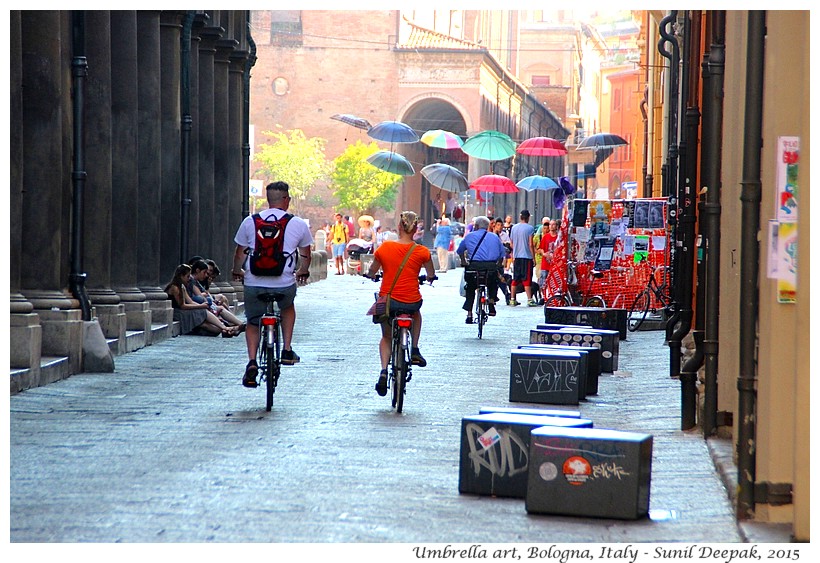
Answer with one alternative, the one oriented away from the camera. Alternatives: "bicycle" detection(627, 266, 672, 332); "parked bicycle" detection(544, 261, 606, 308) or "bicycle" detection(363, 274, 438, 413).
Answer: "bicycle" detection(363, 274, 438, 413)

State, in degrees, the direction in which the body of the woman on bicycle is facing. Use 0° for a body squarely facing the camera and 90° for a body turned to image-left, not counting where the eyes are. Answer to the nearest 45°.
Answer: approximately 180°

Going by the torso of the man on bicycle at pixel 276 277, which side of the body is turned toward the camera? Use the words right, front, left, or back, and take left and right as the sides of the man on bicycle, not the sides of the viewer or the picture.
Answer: back

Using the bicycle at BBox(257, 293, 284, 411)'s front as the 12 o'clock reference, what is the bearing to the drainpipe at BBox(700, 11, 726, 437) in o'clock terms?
The drainpipe is roughly at 4 o'clock from the bicycle.

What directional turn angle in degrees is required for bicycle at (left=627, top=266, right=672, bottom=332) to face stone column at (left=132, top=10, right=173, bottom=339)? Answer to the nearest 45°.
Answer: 0° — it already faces it

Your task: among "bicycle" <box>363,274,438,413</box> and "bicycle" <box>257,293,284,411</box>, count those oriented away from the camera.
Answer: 2

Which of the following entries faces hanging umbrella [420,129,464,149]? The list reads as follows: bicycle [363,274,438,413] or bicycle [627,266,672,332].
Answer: bicycle [363,274,438,413]

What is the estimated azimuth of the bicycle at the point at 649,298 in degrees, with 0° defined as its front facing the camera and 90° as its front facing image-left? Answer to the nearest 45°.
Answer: approximately 45°

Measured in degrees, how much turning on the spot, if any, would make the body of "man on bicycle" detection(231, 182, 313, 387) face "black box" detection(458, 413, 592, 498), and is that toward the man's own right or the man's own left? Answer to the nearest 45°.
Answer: approximately 180°

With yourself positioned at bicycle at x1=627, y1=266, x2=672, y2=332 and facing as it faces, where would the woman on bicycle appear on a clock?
The woman on bicycle is roughly at 11 o'clock from the bicycle.

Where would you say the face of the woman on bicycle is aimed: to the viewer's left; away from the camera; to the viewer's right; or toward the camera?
away from the camera

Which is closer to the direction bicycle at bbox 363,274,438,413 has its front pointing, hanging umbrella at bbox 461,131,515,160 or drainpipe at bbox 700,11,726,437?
the hanging umbrella

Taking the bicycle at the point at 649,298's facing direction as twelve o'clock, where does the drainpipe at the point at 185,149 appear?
The drainpipe is roughly at 1 o'clock from the bicycle.

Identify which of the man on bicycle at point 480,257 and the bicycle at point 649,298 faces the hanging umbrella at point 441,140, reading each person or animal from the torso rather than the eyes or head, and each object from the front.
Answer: the man on bicycle
